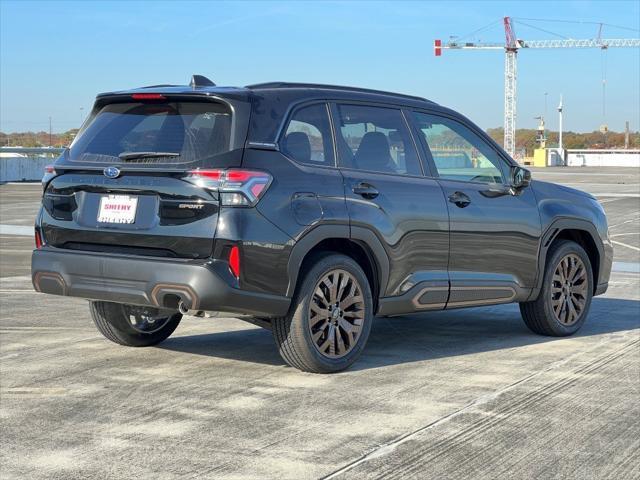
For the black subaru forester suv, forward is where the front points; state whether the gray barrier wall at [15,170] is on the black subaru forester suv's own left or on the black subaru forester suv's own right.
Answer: on the black subaru forester suv's own left

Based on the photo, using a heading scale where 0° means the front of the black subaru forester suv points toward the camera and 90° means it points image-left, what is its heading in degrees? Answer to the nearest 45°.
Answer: approximately 225°
